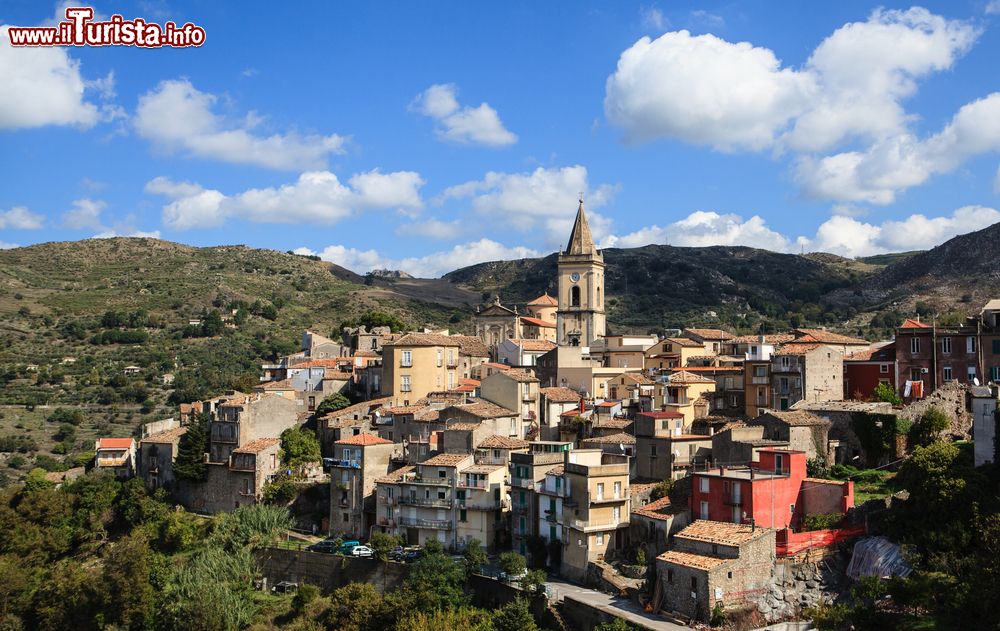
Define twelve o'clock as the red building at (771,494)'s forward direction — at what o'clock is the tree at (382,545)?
The tree is roughly at 2 o'clock from the red building.

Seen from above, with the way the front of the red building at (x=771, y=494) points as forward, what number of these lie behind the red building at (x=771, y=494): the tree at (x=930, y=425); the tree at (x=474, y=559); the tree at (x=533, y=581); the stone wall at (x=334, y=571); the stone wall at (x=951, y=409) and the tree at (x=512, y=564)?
2

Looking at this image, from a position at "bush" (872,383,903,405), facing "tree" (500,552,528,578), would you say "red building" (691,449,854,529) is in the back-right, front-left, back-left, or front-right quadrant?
front-left

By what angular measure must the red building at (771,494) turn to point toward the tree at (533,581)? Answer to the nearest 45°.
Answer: approximately 45° to its right

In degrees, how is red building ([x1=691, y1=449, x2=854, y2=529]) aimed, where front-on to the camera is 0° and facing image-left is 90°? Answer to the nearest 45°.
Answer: approximately 45°

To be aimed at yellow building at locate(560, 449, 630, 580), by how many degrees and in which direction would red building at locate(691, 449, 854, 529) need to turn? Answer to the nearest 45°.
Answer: approximately 45° to its right
